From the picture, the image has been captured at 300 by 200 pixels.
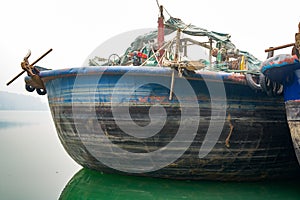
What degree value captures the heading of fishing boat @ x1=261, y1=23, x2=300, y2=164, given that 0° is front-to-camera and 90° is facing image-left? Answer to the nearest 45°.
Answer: approximately 90°

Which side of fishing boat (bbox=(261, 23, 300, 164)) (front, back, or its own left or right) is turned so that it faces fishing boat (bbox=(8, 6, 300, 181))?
front
